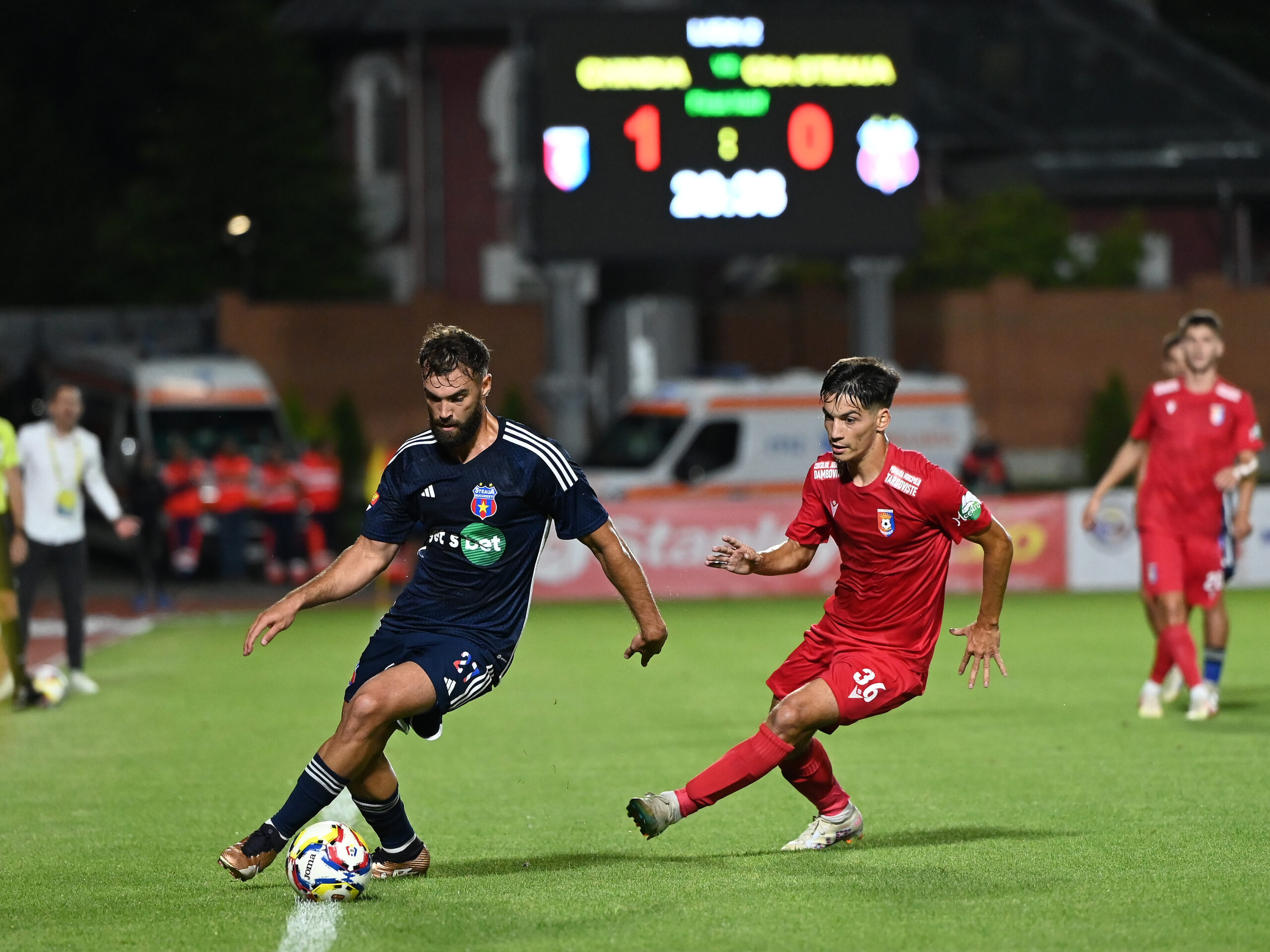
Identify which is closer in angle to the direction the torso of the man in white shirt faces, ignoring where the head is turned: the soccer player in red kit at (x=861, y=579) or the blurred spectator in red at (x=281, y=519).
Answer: the soccer player in red kit

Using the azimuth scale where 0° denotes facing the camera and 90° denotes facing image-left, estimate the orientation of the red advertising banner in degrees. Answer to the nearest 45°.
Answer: approximately 0°

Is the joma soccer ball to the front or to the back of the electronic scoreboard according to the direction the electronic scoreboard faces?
to the front

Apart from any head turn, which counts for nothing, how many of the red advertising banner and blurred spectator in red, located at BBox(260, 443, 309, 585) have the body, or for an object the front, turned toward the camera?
2

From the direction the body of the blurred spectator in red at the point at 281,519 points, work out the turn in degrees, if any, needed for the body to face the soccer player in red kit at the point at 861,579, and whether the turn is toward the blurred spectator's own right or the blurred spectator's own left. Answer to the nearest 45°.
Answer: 0° — they already face them

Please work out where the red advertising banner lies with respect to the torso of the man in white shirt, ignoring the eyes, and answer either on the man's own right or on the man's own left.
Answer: on the man's own left
